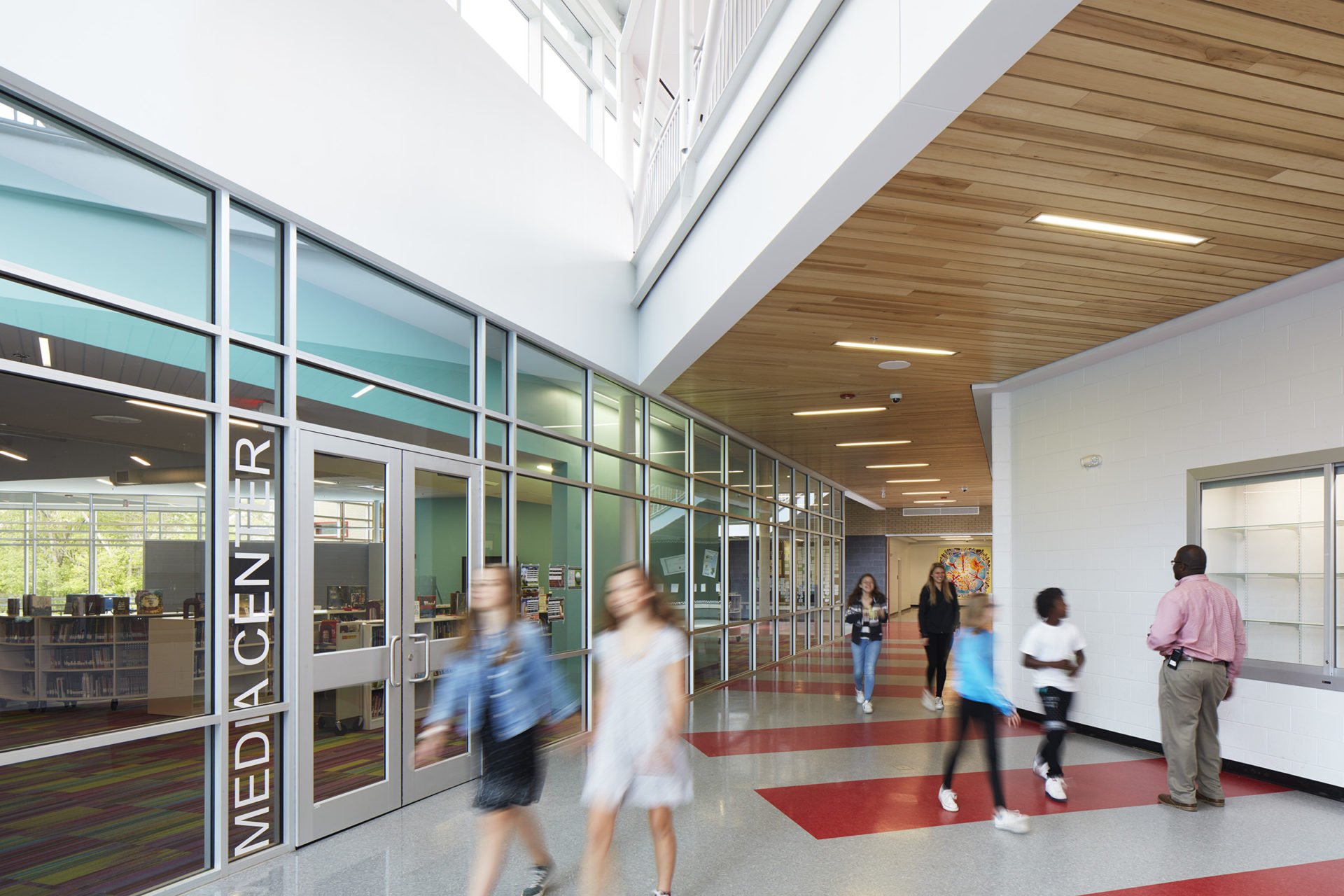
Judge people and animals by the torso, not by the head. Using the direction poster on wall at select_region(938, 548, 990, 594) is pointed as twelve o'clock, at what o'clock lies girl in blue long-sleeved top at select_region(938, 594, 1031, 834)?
The girl in blue long-sleeved top is roughly at 12 o'clock from the poster on wall.
